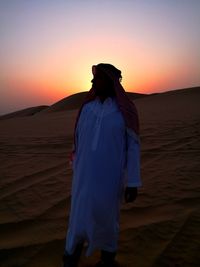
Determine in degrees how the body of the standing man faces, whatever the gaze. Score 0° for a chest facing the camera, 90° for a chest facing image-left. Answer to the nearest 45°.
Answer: approximately 45°
